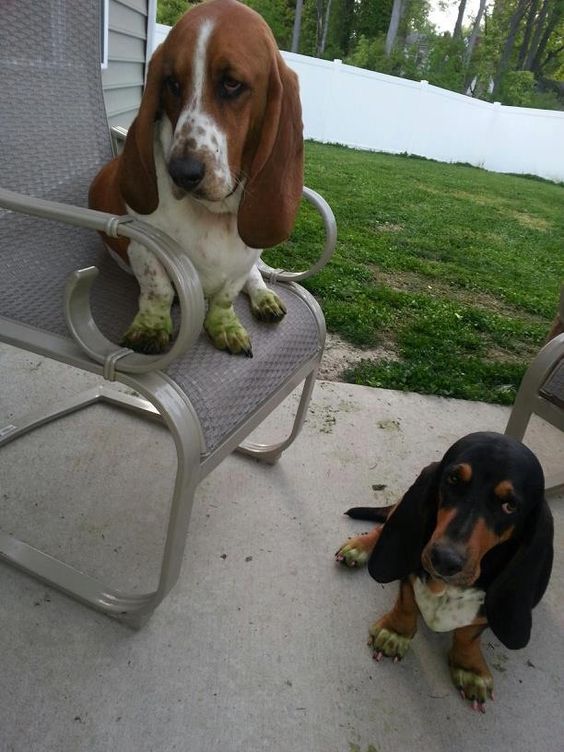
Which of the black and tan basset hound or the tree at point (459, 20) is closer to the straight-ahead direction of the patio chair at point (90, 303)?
the black and tan basset hound

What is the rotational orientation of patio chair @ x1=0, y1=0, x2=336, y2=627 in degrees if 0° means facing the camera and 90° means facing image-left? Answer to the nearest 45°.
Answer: approximately 315°

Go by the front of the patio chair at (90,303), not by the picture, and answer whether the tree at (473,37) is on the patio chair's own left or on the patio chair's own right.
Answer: on the patio chair's own left

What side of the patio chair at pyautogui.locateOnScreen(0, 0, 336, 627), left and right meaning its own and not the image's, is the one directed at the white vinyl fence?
left

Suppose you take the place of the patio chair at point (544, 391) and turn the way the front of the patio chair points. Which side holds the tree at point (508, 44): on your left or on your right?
on your right

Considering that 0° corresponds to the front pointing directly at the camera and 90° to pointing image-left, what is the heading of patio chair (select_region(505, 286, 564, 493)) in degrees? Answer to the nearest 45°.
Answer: approximately 45°

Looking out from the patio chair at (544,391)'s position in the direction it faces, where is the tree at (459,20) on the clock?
The tree is roughly at 4 o'clock from the patio chair.

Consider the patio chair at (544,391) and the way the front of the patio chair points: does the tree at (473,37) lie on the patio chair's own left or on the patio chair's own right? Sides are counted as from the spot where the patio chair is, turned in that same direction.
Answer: on the patio chair's own right

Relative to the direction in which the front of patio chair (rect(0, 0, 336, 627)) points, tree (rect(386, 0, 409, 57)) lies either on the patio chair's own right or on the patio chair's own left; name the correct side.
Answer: on the patio chair's own left

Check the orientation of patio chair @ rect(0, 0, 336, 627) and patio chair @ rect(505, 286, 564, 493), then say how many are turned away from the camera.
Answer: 0
